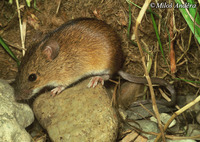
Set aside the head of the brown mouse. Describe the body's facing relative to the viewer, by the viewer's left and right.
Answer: facing to the left of the viewer

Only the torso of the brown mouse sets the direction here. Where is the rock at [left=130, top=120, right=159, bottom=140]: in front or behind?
behind

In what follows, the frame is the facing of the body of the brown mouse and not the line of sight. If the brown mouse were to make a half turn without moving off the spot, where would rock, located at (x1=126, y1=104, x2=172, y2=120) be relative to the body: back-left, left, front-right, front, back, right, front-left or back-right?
front

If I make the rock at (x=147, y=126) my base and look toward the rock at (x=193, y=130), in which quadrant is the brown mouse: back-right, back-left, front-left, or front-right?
back-left

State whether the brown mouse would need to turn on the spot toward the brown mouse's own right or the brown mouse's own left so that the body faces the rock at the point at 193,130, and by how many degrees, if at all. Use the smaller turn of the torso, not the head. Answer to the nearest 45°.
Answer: approximately 180°

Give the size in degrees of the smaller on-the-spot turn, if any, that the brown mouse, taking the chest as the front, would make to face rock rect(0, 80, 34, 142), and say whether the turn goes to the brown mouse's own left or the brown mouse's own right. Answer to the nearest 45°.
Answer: approximately 45° to the brown mouse's own left
